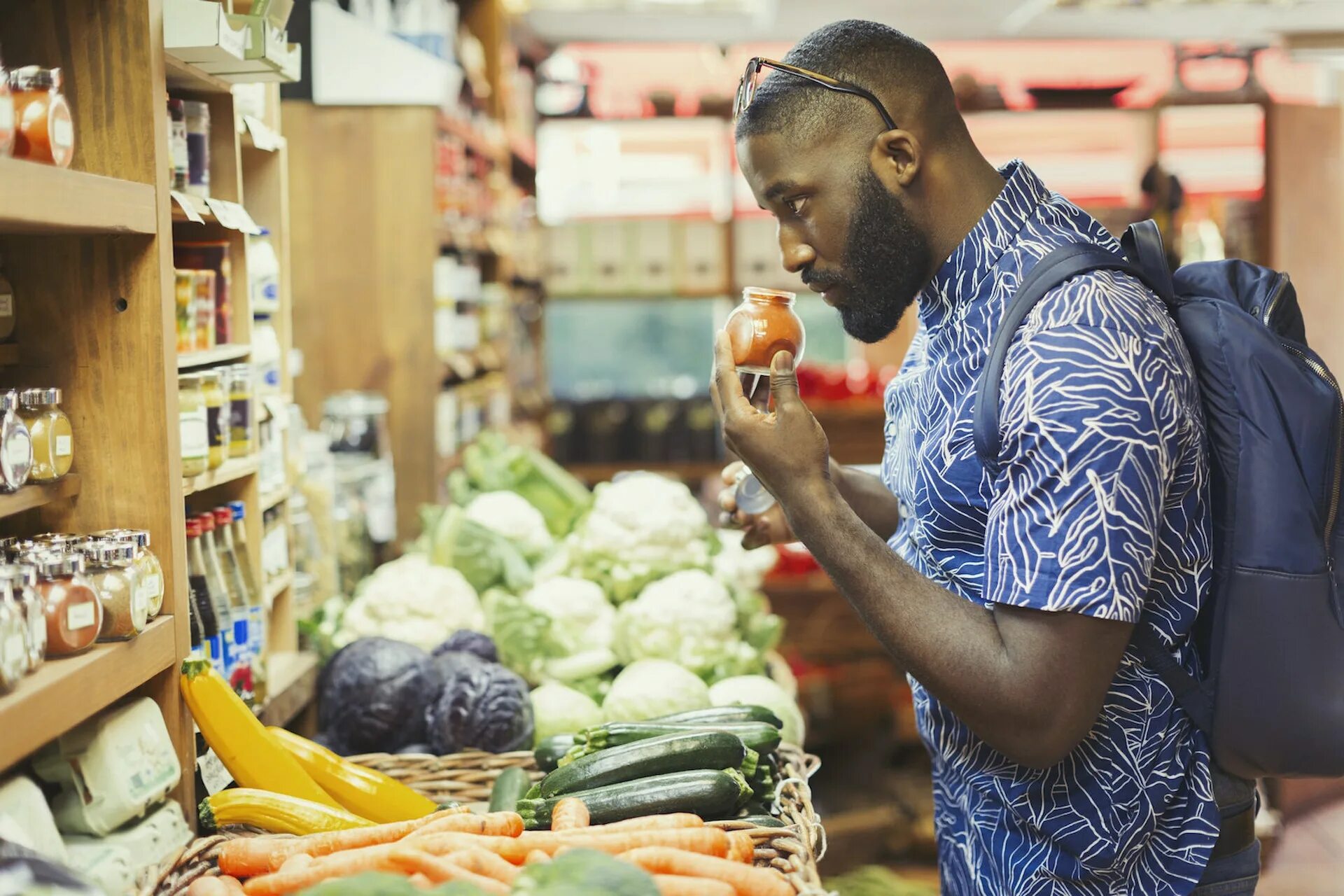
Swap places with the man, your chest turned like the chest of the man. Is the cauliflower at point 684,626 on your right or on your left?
on your right

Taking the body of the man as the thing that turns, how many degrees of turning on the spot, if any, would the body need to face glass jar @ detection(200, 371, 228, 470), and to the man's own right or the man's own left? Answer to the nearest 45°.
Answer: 0° — they already face it

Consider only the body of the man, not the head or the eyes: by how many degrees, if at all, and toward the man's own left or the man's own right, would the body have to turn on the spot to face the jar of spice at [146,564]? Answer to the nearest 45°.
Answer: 0° — they already face it

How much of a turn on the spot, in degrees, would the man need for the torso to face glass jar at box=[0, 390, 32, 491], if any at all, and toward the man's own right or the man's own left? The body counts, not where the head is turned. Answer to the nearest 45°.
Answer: approximately 45° to the man's own left

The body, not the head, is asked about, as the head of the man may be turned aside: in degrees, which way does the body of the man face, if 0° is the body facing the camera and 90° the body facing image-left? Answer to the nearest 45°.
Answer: approximately 90°

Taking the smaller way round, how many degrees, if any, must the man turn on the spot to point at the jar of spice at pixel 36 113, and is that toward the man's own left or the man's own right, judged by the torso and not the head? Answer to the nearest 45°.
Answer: approximately 45° to the man's own left
